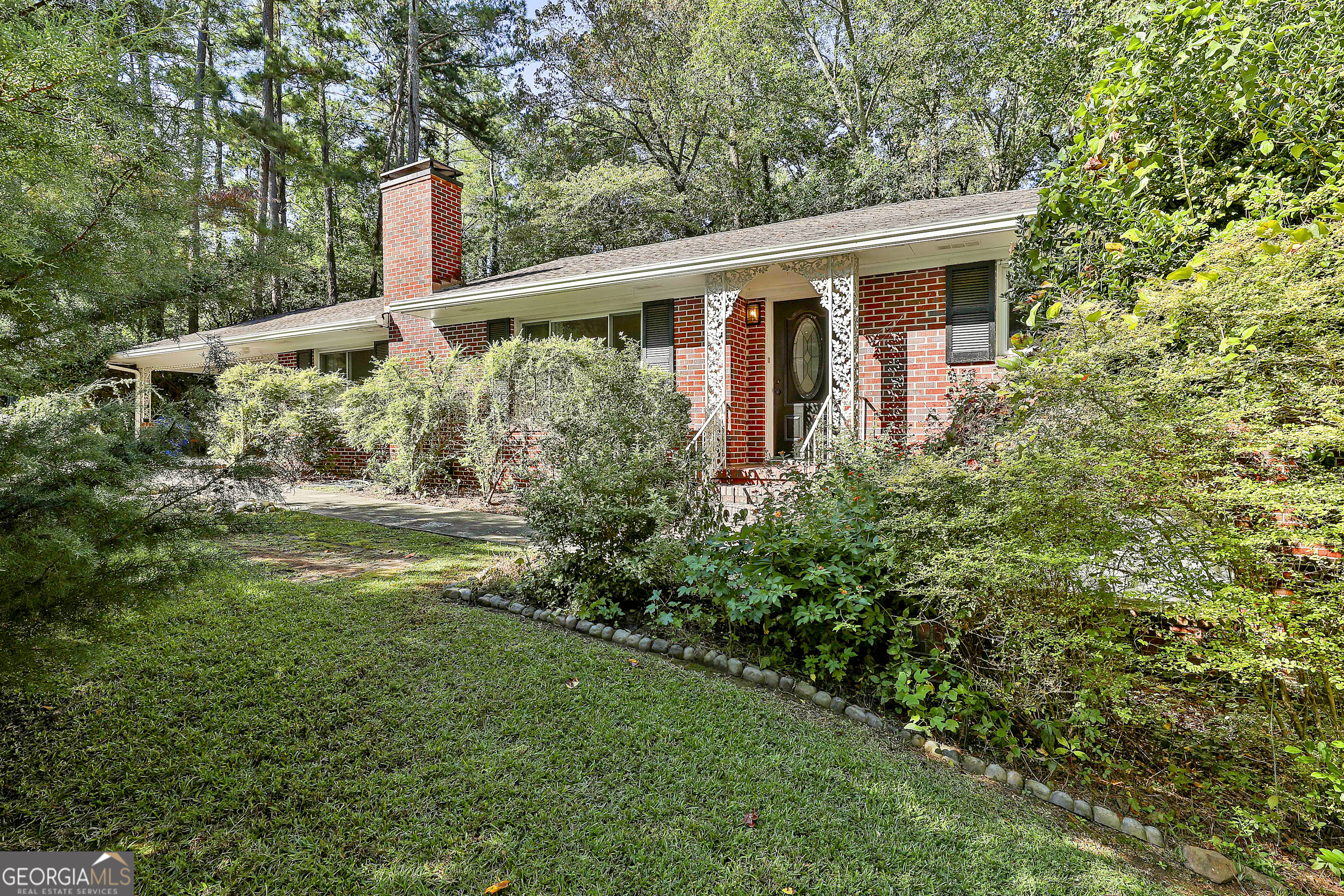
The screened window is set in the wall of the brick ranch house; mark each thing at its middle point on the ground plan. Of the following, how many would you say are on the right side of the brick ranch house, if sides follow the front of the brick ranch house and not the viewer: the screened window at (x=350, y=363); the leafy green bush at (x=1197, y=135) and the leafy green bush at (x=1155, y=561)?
1

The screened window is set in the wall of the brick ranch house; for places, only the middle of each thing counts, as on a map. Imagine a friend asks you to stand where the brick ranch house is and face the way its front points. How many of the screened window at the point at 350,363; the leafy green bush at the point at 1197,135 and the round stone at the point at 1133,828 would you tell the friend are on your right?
1

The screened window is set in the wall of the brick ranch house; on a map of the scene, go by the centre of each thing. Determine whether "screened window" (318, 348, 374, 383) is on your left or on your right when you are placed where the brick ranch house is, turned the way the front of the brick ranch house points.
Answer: on your right

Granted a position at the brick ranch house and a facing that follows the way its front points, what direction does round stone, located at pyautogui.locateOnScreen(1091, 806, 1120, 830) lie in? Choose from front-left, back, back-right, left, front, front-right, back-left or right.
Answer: front-left

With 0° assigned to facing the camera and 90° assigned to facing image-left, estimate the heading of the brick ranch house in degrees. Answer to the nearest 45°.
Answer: approximately 45°

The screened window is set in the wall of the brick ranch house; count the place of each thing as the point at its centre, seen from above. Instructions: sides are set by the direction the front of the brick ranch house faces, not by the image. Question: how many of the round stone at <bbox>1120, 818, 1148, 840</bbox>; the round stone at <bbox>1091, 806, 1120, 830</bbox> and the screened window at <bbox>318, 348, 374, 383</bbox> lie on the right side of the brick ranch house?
1

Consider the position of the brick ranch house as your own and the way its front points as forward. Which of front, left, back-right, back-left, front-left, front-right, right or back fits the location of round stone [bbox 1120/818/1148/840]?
front-left

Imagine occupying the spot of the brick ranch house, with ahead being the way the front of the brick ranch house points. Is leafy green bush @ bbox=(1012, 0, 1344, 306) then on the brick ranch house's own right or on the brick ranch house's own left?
on the brick ranch house's own left

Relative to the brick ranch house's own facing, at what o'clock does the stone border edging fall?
The stone border edging is roughly at 11 o'clock from the brick ranch house.
